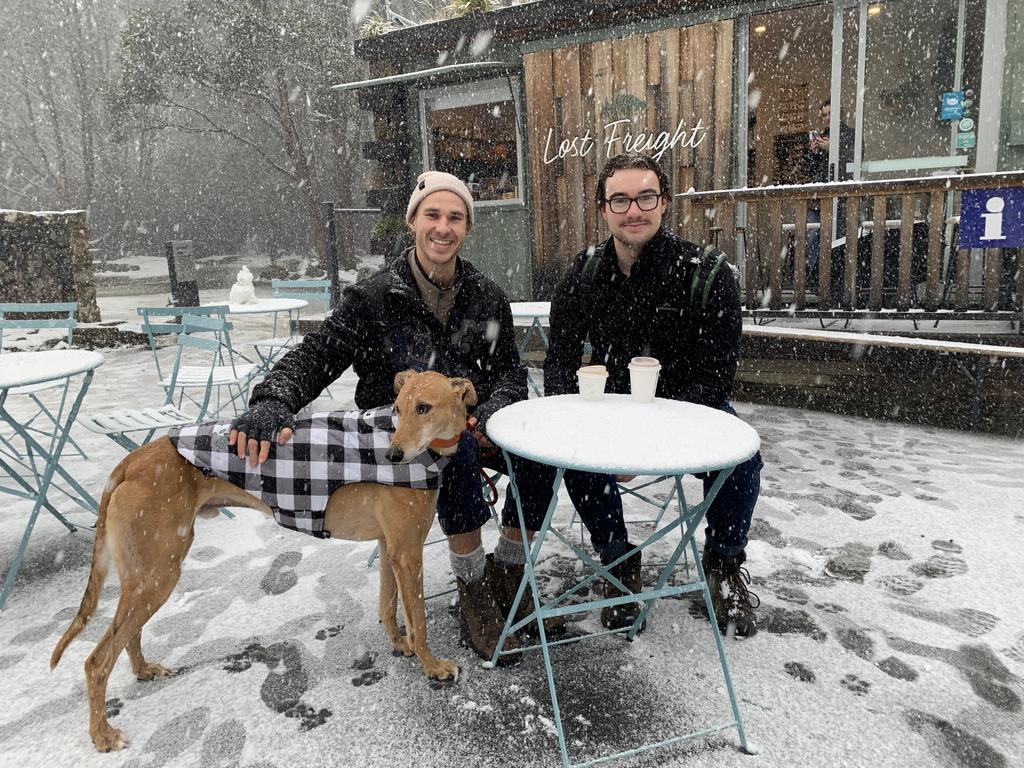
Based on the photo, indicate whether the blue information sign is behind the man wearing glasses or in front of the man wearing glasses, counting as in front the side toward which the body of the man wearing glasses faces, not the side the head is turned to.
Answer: behind

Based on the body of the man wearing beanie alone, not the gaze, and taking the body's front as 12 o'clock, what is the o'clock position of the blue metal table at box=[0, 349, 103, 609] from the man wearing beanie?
The blue metal table is roughly at 4 o'clock from the man wearing beanie.

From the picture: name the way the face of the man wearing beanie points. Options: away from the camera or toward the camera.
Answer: toward the camera

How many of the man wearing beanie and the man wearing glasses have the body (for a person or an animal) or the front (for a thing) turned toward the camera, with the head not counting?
2

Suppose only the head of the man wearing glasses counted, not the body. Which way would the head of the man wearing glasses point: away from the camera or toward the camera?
toward the camera

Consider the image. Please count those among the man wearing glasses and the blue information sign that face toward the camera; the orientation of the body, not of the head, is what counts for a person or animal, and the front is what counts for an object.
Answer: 2

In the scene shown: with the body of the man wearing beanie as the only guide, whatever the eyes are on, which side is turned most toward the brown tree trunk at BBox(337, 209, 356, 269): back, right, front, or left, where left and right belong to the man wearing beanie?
back

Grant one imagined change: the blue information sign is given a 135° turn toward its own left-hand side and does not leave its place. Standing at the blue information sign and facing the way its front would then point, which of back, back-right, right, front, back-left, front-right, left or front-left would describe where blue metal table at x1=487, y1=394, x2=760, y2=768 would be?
back-right

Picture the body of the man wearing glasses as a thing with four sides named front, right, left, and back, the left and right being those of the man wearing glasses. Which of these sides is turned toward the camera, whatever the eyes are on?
front

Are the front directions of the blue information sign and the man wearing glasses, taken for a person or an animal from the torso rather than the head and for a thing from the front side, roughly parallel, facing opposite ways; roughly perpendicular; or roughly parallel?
roughly parallel

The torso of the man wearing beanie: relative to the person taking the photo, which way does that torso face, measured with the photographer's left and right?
facing the viewer

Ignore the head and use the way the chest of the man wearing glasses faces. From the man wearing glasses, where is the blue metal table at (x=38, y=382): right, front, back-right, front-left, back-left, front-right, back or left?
right
